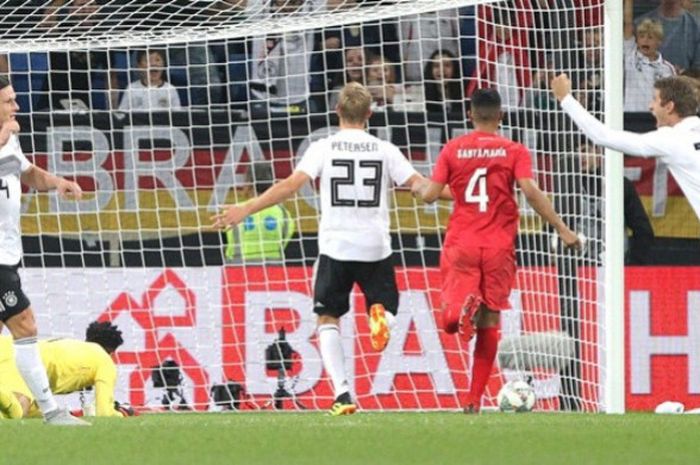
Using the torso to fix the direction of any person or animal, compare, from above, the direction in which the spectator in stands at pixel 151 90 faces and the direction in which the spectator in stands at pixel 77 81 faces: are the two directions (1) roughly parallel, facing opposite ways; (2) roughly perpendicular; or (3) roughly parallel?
roughly parallel

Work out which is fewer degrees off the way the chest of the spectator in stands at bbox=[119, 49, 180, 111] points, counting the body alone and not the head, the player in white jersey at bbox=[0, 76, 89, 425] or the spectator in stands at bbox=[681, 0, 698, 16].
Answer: the player in white jersey

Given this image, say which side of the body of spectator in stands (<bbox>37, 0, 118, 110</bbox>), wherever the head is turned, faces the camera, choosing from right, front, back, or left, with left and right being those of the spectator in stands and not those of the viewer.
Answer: front

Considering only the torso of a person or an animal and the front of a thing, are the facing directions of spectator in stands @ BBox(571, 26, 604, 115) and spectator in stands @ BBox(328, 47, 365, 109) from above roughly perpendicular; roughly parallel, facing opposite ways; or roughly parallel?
roughly parallel

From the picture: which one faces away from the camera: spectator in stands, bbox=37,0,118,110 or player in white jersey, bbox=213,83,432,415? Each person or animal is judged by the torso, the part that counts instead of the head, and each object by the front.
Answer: the player in white jersey

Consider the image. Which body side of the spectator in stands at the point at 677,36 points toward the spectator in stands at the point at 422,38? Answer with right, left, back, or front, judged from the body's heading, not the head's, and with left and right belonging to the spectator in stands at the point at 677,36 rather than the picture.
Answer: right

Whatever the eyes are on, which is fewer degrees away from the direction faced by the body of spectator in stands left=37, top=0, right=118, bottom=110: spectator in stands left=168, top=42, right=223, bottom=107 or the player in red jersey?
the player in red jersey

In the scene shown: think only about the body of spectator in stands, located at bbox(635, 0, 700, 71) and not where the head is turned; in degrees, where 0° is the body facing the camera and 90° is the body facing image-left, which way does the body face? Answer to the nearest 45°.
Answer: approximately 0°

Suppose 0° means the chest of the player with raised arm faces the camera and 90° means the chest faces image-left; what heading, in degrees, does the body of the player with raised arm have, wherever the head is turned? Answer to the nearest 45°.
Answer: approximately 135°

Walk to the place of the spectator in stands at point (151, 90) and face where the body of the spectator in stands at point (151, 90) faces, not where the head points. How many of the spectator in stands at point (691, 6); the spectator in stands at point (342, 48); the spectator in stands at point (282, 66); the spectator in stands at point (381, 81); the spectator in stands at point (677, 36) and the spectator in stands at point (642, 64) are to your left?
6

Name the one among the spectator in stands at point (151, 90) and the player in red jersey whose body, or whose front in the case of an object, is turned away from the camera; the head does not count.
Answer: the player in red jersey

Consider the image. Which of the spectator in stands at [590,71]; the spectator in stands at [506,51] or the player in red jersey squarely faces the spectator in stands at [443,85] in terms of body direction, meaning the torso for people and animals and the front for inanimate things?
the player in red jersey

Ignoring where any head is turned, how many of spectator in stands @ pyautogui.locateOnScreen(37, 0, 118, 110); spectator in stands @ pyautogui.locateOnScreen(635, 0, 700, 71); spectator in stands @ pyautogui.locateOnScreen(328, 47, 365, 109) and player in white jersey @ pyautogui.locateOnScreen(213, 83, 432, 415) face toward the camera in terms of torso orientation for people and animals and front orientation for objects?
3

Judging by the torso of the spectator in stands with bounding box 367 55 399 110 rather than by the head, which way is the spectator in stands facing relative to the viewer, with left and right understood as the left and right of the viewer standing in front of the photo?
facing the viewer

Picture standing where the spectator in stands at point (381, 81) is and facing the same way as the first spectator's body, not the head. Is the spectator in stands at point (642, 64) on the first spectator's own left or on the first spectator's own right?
on the first spectator's own left

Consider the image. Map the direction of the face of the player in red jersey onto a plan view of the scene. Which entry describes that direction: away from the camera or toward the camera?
away from the camera

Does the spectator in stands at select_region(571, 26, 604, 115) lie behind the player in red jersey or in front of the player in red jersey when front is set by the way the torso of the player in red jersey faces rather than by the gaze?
in front
